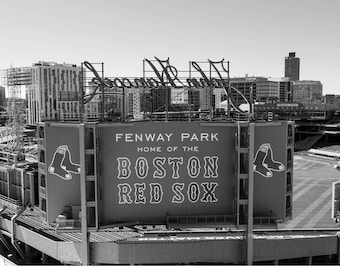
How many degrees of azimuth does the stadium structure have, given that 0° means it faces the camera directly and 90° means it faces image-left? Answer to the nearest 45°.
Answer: approximately 0°
